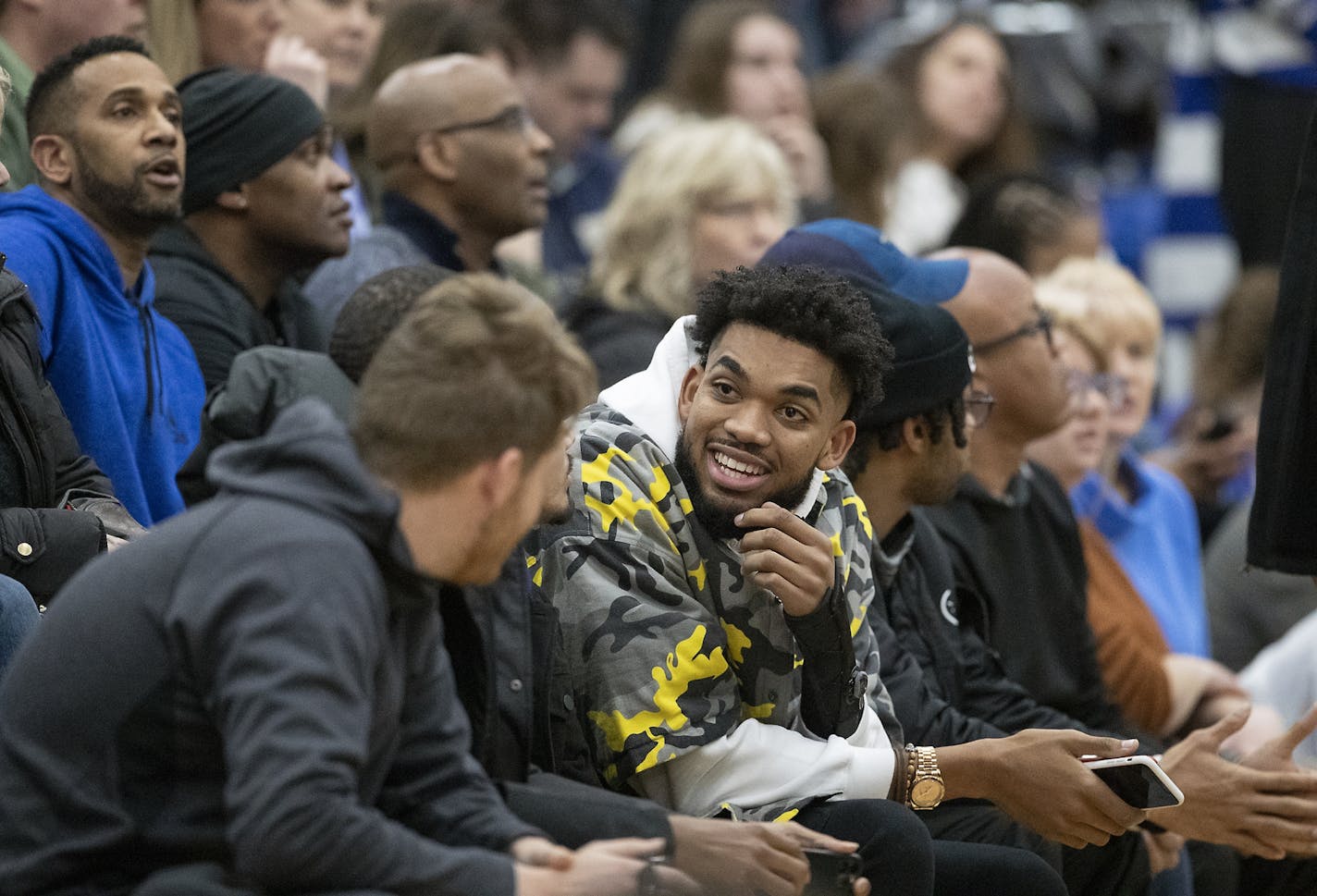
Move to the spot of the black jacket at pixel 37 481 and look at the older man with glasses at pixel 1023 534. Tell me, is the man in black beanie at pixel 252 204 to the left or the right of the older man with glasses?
left

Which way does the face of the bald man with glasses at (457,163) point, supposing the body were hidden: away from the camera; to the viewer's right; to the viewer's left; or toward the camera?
to the viewer's right

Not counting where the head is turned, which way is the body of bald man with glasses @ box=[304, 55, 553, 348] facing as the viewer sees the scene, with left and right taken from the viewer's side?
facing to the right of the viewer

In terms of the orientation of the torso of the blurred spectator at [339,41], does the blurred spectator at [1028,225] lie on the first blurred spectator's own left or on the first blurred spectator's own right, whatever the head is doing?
on the first blurred spectator's own left

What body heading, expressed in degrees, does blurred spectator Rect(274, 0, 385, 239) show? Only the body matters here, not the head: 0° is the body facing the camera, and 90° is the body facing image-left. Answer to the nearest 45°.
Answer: approximately 315°

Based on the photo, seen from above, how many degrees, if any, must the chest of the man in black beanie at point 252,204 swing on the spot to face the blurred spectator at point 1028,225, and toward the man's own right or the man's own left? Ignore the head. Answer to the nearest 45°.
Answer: approximately 45° to the man's own left

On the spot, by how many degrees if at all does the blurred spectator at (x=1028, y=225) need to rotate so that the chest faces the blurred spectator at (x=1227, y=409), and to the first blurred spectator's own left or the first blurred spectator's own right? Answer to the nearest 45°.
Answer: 0° — they already face them

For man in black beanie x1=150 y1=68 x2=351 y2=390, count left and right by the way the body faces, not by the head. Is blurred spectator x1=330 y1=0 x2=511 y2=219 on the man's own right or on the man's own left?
on the man's own left

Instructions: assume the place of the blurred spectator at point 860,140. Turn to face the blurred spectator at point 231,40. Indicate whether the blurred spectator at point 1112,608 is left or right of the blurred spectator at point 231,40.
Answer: left
